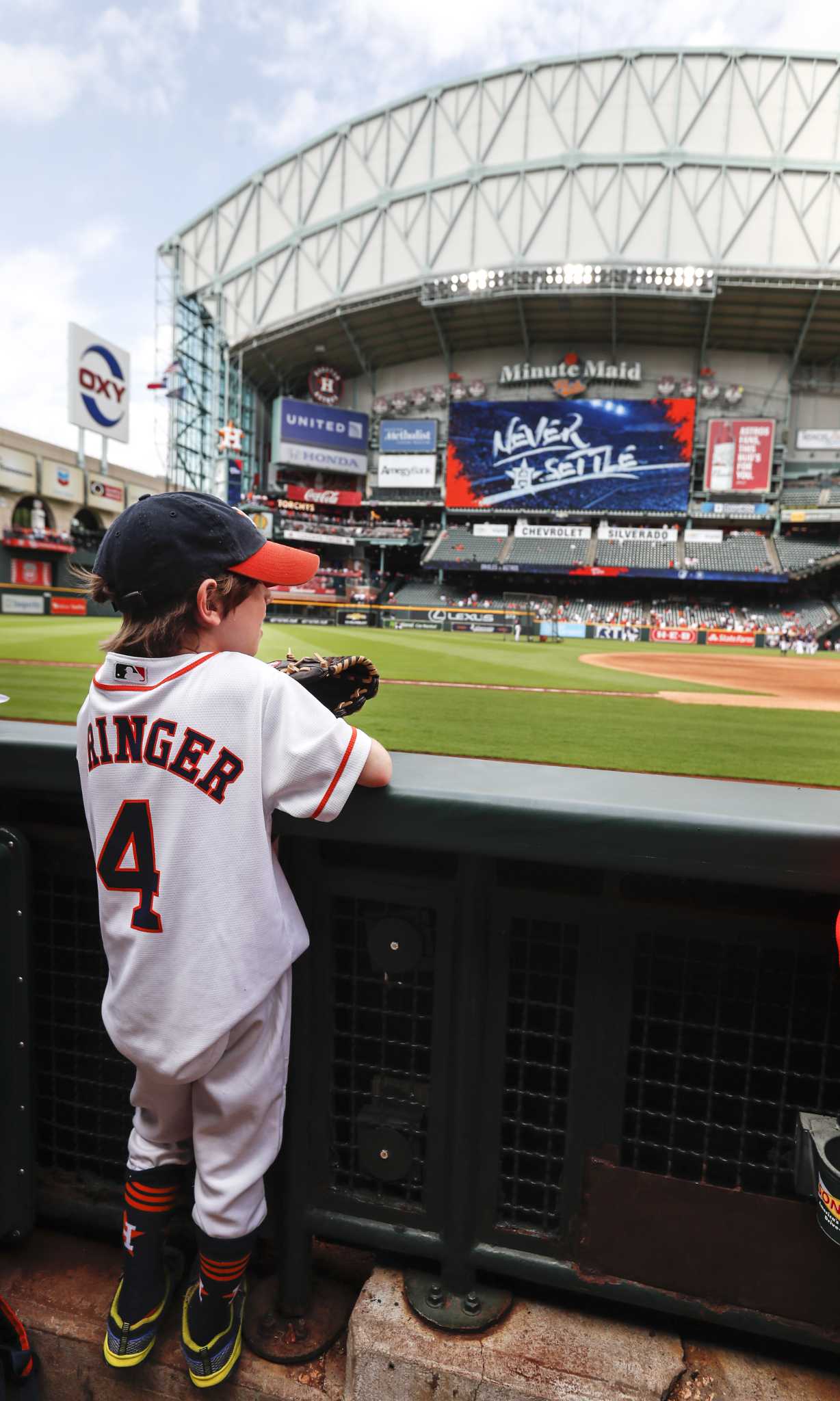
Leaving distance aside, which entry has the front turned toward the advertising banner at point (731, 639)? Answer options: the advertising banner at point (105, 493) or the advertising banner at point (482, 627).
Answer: the advertising banner at point (105, 493)

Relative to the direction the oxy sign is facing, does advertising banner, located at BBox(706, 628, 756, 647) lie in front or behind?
in front

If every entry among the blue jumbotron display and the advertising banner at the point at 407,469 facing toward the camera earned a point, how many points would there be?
2

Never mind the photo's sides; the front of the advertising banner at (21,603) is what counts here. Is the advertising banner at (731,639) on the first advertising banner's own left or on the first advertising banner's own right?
on the first advertising banner's own left

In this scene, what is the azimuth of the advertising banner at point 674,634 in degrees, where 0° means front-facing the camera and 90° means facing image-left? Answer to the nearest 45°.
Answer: approximately 0°

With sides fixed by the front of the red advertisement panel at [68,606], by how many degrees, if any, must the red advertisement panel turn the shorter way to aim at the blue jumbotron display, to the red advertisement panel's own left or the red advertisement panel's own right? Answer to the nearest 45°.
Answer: approximately 90° to the red advertisement panel's own left

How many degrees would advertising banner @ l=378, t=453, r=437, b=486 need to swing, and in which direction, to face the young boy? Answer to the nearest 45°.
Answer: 0° — it already faces them

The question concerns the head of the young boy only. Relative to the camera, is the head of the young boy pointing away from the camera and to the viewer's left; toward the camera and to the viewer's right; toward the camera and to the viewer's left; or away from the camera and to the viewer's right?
away from the camera and to the viewer's right

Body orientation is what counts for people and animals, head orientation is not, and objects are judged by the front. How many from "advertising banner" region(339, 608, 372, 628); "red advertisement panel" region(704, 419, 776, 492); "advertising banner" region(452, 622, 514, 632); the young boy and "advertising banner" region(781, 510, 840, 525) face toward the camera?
4

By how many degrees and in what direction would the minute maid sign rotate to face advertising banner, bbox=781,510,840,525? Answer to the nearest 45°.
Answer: approximately 90° to its left
